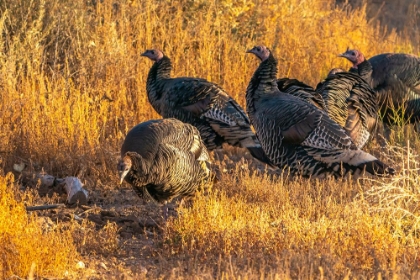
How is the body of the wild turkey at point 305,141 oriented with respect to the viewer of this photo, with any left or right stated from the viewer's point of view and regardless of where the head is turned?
facing to the left of the viewer

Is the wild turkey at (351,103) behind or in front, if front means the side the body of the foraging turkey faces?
behind

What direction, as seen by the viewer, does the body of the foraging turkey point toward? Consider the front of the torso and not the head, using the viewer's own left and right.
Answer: facing the viewer and to the left of the viewer

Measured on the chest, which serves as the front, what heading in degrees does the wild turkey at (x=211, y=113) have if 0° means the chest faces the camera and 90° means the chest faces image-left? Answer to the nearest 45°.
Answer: approximately 90°

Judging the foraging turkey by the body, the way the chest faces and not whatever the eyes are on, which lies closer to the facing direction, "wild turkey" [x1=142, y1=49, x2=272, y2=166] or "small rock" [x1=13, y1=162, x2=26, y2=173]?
the small rock

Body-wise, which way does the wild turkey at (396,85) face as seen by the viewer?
to the viewer's left

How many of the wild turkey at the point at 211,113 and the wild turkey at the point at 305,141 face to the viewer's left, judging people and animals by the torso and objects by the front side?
2

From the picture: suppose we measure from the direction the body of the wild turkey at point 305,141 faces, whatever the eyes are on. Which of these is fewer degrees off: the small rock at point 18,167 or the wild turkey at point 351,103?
the small rock

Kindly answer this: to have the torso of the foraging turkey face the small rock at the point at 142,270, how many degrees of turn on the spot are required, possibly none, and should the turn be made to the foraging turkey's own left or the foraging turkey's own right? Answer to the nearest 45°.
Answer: approximately 45° to the foraging turkey's own left

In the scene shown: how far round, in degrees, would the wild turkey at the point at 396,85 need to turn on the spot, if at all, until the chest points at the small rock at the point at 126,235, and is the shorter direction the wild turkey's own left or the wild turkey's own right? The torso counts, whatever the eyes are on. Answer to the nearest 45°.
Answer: approximately 45° to the wild turkey's own left

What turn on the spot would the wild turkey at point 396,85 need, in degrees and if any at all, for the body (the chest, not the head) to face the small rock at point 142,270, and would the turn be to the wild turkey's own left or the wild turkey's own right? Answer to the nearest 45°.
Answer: approximately 90° to the wild turkey's own left

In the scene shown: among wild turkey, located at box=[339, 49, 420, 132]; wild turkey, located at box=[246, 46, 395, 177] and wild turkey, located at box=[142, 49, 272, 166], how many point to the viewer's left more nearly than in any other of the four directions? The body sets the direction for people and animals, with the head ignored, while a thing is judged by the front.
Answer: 3

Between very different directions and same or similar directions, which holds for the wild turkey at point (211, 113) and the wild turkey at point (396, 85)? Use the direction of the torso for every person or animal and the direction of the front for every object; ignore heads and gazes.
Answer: same or similar directions
